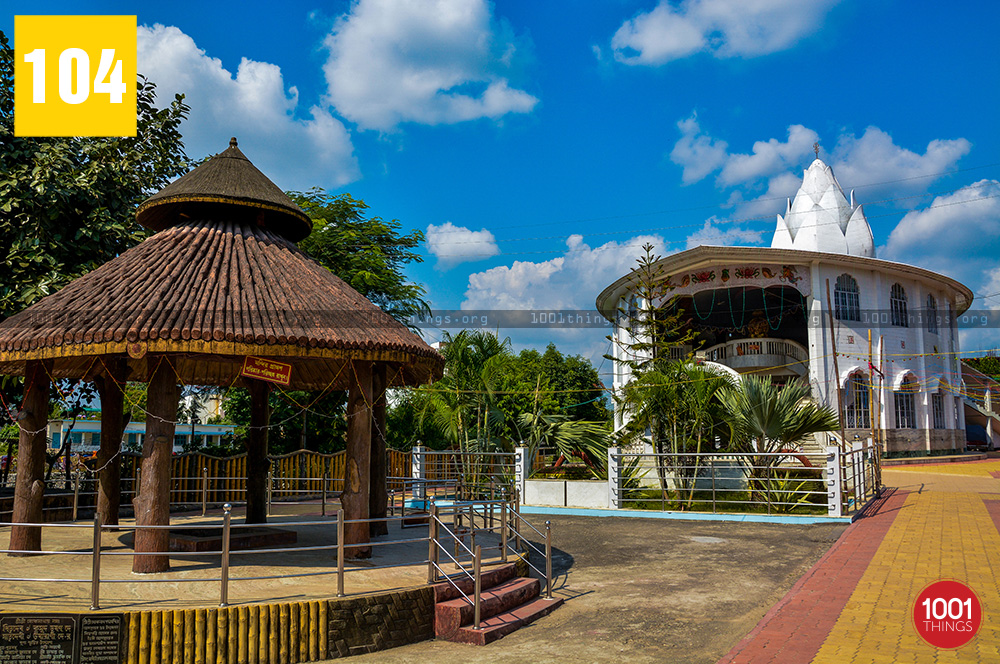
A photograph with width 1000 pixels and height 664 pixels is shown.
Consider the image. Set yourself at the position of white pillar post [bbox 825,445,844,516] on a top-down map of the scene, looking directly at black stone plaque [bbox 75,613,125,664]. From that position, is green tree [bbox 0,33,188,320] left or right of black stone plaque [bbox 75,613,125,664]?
right

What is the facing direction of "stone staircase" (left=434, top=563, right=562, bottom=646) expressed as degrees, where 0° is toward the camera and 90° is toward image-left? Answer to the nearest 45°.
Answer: approximately 315°

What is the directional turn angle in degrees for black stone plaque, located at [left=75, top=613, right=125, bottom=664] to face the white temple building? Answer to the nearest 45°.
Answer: approximately 135° to its left

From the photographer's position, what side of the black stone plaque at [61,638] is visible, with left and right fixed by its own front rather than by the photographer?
front

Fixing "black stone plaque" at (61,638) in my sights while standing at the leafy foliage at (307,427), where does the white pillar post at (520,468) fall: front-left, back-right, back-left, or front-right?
front-left

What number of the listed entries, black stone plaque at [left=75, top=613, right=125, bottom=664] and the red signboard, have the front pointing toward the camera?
2

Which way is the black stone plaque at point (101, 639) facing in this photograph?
toward the camera

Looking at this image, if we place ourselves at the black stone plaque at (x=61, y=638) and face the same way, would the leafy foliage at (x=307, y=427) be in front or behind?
behind

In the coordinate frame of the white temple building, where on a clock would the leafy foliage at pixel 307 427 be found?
The leafy foliage is roughly at 12 o'clock from the white temple building.

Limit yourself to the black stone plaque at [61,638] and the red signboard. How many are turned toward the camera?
2

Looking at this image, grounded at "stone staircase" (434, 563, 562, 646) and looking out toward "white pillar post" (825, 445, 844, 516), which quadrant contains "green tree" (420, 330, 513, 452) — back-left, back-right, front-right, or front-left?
front-left

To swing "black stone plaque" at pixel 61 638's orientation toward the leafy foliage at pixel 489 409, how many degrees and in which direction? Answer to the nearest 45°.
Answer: approximately 135° to its left
